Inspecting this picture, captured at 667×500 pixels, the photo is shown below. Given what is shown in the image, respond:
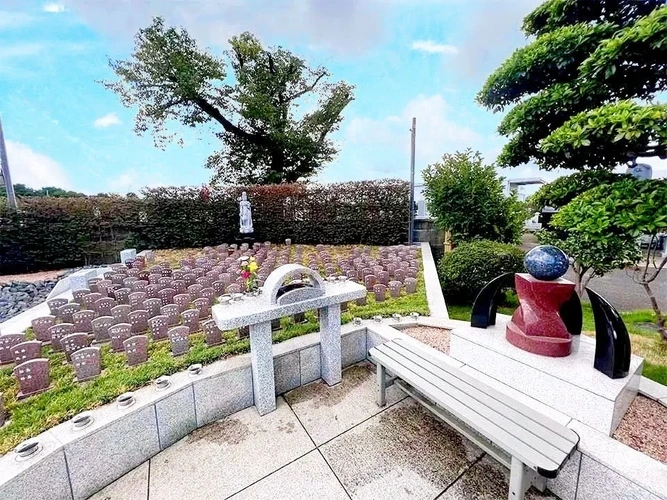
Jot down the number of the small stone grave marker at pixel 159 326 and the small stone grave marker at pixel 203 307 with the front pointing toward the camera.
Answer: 2

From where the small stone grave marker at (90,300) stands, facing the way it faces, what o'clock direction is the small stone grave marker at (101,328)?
the small stone grave marker at (101,328) is roughly at 12 o'clock from the small stone grave marker at (90,300).

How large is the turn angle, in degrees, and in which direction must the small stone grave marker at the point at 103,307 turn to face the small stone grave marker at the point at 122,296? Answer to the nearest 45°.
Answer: approximately 135° to its left

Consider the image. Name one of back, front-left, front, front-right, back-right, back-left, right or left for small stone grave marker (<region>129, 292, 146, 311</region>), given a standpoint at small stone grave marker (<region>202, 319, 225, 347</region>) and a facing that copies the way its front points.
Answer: back-right

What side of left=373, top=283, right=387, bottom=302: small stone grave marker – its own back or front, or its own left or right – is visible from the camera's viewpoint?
front

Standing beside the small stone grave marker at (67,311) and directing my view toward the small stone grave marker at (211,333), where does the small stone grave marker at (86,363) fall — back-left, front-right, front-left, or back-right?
front-right

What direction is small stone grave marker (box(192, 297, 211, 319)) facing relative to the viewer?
toward the camera

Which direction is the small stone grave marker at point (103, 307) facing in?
toward the camera

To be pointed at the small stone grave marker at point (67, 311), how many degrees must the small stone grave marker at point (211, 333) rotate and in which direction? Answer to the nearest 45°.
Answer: approximately 135° to its right

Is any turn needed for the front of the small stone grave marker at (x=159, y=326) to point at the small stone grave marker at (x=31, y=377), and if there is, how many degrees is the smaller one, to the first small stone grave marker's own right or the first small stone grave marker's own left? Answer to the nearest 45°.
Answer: approximately 45° to the first small stone grave marker's own right

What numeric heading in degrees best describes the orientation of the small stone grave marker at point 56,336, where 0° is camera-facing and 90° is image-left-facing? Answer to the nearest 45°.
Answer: approximately 0°

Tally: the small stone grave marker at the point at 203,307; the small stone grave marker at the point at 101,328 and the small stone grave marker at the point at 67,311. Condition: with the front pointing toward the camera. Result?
3

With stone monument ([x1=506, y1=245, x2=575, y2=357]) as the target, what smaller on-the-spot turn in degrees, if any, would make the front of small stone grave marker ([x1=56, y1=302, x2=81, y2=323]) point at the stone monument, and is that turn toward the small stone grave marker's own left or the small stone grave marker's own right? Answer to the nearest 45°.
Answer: approximately 45° to the small stone grave marker's own left

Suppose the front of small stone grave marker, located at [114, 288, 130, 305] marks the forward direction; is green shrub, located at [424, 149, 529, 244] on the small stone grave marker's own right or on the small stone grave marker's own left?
on the small stone grave marker's own left
